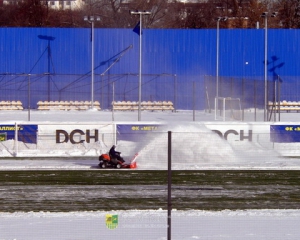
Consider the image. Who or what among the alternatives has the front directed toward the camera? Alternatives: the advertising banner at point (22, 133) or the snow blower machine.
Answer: the advertising banner

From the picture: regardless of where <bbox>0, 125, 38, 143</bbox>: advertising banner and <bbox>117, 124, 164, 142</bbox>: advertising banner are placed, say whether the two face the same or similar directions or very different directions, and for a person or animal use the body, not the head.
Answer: same or similar directions

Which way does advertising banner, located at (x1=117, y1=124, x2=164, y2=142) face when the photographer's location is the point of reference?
facing the viewer

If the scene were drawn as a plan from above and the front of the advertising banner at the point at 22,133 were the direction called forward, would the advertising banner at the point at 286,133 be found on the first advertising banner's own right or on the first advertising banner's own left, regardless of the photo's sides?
on the first advertising banner's own left

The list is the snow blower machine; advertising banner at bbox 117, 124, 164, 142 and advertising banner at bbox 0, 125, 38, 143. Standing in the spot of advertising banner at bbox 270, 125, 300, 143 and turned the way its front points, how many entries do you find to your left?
0

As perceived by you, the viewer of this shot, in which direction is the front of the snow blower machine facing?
facing to the right of the viewer

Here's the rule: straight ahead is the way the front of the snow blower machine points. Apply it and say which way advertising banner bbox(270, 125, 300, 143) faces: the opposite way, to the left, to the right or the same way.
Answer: to the right

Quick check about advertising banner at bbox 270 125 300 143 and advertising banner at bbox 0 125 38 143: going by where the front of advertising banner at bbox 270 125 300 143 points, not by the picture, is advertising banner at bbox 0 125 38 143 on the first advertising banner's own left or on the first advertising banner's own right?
on the first advertising banner's own right

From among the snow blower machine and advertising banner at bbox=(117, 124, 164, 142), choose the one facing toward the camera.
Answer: the advertising banner

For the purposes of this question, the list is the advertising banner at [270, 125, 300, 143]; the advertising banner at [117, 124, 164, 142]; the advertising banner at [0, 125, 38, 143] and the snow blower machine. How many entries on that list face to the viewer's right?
1

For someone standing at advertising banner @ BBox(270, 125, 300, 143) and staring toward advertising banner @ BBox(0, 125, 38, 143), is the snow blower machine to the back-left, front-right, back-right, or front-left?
front-left

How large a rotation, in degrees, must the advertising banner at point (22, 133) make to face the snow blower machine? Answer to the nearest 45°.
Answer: approximately 45° to its left

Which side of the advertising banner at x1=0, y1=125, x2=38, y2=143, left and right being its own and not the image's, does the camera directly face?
front

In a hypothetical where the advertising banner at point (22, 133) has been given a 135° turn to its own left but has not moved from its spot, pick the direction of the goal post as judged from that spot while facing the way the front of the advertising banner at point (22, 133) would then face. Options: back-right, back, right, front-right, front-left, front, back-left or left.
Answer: front

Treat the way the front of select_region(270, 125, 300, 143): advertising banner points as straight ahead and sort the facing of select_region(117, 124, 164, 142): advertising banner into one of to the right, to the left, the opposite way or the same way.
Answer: the same way

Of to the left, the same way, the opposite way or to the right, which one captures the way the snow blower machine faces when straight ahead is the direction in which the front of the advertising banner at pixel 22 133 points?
to the left

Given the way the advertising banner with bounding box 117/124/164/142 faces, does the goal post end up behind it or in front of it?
behind

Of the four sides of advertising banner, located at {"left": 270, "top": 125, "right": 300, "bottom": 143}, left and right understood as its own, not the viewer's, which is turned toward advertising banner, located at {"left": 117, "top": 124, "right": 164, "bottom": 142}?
right

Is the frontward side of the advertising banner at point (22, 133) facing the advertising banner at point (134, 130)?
no

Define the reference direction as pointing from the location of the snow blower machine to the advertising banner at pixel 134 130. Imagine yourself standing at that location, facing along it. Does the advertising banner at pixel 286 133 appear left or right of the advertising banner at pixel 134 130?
right

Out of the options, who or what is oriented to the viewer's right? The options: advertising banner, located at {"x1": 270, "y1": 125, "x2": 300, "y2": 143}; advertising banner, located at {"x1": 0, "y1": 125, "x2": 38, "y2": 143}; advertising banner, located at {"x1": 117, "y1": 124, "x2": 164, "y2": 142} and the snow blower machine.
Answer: the snow blower machine
